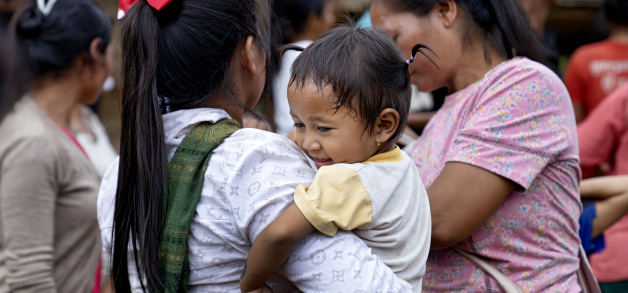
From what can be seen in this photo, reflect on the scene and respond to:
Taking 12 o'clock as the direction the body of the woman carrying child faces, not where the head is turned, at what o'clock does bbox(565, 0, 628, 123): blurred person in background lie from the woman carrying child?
The blurred person in background is roughly at 12 o'clock from the woman carrying child.

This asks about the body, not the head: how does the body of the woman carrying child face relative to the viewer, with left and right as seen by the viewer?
facing away from the viewer and to the right of the viewer

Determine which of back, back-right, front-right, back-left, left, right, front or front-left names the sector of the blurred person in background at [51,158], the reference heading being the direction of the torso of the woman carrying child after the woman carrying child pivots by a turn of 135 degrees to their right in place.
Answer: back-right

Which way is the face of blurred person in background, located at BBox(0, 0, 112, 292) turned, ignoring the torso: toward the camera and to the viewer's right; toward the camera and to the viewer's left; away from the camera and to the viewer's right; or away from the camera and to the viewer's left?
away from the camera and to the viewer's right

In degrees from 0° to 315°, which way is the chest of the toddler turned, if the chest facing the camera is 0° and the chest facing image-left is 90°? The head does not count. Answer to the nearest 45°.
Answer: approximately 90°

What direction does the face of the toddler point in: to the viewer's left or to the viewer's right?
to the viewer's left
